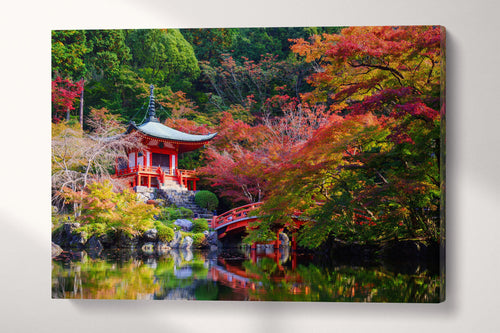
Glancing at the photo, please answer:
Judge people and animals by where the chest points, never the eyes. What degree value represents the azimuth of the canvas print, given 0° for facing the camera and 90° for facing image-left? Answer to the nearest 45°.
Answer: approximately 0°
